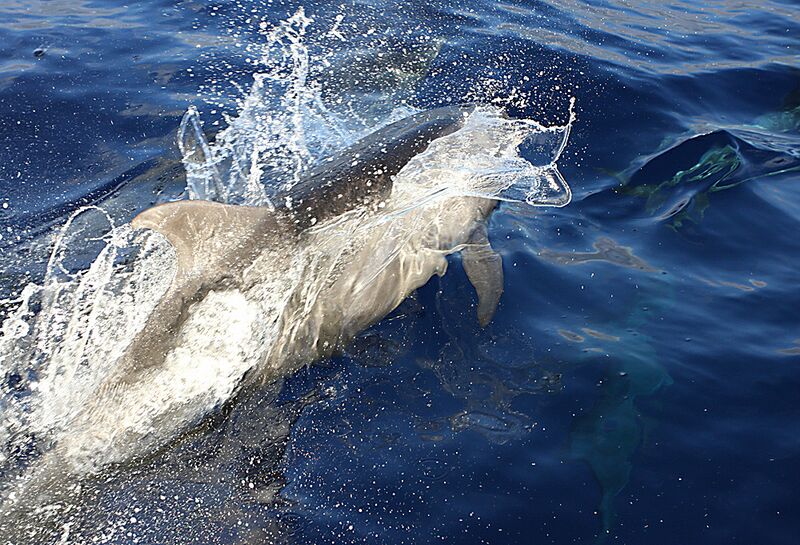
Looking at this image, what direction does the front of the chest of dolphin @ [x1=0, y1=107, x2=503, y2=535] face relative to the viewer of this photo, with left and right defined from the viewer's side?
facing away from the viewer and to the right of the viewer
